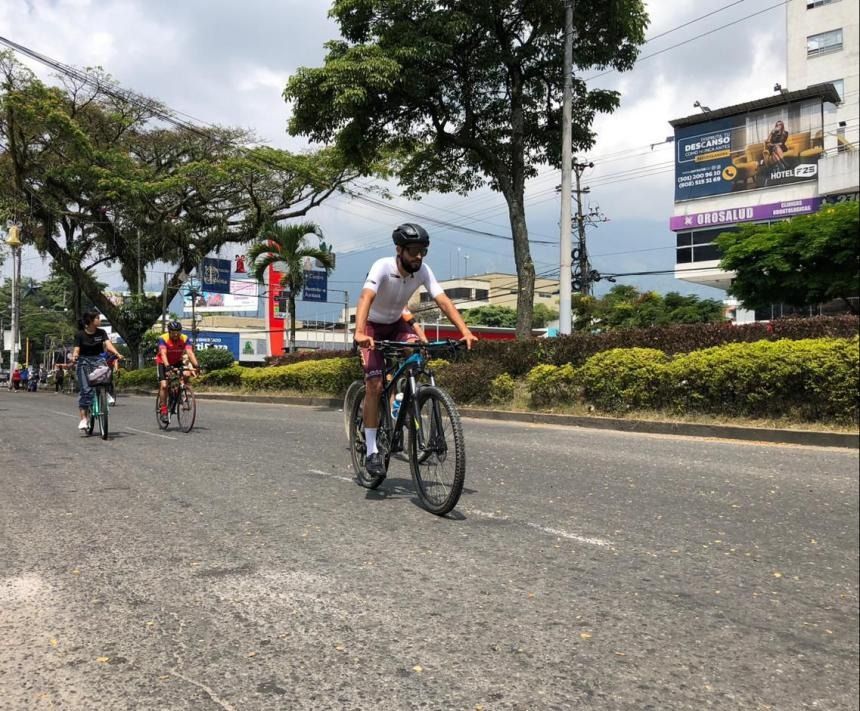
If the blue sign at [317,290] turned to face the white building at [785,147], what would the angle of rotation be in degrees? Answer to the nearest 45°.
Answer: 0° — it already faces it

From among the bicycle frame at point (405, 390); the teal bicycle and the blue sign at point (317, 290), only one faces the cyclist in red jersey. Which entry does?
the blue sign

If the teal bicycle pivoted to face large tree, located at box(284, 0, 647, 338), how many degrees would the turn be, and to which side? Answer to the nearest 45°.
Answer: approximately 135° to its left

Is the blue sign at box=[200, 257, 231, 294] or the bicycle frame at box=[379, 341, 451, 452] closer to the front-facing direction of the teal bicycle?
the bicycle frame

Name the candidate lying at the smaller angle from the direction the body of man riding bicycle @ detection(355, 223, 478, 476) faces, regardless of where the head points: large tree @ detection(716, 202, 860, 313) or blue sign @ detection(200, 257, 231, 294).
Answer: the large tree

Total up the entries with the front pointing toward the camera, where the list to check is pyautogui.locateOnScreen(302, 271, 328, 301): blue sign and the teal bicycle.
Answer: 2

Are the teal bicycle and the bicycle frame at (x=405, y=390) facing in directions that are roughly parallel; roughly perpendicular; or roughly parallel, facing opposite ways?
roughly parallel

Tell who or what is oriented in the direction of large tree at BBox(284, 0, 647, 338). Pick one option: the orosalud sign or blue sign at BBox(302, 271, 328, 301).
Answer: the blue sign

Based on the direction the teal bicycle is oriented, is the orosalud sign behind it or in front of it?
behind

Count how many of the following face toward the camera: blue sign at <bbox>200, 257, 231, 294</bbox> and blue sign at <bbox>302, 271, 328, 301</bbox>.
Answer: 2

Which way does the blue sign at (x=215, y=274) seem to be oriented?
toward the camera

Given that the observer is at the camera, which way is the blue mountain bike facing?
facing the viewer and to the right of the viewer

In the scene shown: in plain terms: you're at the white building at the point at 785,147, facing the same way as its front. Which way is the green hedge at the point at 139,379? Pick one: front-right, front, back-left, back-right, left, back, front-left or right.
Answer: right

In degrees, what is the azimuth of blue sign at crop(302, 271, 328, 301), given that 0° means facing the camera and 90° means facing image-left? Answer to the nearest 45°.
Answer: approximately 0°

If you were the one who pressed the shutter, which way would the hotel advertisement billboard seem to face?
facing the viewer and to the left of the viewer

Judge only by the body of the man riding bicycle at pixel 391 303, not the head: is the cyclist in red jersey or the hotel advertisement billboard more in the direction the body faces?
the hotel advertisement billboard

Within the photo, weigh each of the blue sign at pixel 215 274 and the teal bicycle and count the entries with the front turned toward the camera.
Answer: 2
